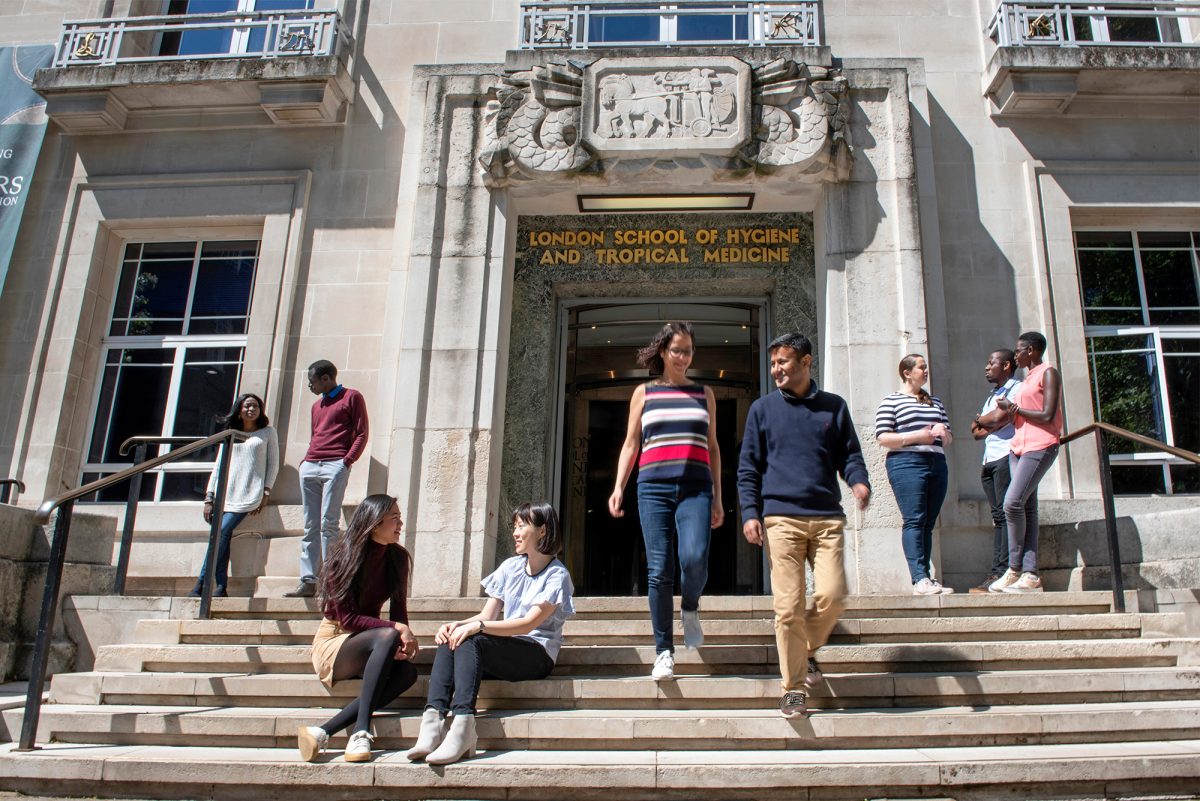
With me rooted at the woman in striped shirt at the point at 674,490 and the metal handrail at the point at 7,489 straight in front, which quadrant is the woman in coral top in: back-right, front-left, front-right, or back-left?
back-right

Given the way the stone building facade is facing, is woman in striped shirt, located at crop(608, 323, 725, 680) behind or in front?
in front

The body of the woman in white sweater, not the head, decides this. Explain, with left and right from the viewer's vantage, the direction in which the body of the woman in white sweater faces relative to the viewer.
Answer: facing the viewer

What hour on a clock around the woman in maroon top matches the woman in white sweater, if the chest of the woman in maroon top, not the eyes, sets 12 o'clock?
The woman in white sweater is roughly at 7 o'clock from the woman in maroon top.

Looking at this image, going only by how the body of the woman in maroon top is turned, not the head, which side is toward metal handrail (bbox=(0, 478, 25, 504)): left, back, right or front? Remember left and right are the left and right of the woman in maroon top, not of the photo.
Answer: back

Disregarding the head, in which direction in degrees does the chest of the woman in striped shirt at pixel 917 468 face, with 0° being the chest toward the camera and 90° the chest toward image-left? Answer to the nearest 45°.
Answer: approximately 315°

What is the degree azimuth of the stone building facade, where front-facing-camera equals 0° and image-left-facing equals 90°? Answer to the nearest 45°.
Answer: approximately 0°

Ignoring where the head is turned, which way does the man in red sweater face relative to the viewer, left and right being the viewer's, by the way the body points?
facing the viewer and to the left of the viewer

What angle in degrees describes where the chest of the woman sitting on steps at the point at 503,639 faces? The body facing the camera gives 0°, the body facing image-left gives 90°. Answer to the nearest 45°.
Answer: approximately 45°

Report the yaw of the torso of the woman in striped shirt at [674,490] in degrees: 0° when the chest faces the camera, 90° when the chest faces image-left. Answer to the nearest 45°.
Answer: approximately 0°

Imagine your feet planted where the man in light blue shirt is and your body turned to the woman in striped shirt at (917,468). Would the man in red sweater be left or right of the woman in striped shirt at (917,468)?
right

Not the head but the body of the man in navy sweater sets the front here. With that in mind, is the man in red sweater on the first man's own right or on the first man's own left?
on the first man's own right

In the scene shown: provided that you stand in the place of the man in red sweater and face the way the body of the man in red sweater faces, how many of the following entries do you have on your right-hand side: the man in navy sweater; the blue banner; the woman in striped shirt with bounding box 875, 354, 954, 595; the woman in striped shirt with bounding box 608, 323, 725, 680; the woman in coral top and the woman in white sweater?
2
